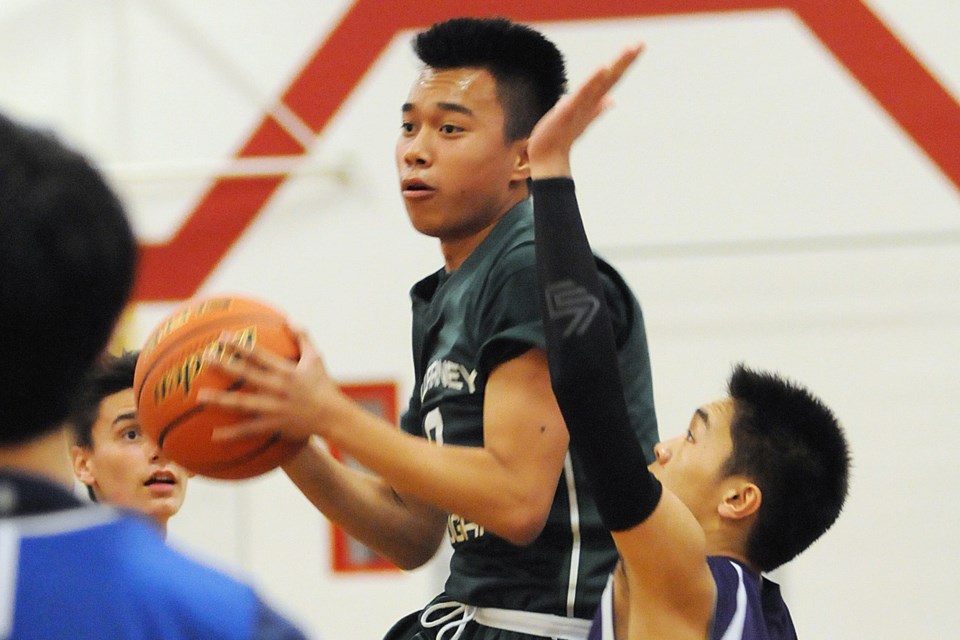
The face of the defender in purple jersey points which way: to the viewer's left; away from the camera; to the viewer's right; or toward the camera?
to the viewer's left

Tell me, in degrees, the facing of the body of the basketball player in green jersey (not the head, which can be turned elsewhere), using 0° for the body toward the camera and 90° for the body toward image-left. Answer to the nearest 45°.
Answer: approximately 45°

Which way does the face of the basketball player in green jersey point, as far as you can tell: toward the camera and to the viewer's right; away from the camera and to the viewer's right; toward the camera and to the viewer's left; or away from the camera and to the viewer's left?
toward the camera and to the viewer's left

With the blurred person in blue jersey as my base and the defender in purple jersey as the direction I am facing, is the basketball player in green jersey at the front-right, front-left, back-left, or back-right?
front-left

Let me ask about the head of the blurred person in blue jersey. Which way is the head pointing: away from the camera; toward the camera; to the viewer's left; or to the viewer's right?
away from the camera
